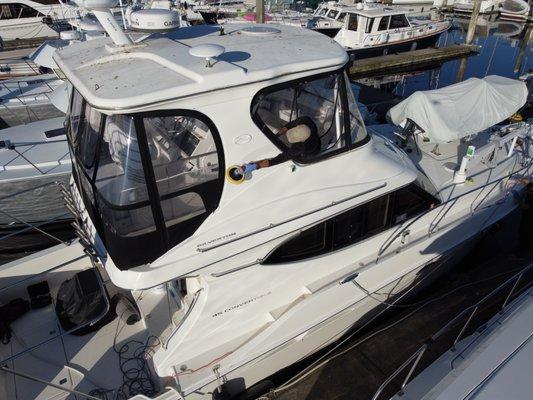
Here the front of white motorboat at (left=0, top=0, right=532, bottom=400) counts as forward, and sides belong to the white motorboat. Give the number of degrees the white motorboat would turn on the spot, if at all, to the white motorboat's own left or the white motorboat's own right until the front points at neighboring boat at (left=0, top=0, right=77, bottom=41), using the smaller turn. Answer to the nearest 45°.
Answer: approximately 90° to the white motorboat's own left

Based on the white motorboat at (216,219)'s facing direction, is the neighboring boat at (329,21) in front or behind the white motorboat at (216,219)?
in front

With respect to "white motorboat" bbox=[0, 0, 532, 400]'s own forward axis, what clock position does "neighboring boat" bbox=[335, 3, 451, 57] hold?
The neighboring boat is roughly at 11 o'clock from the white motorboat.

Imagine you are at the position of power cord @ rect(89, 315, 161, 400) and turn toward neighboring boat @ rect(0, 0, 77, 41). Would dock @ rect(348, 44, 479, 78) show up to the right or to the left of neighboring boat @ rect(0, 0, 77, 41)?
right

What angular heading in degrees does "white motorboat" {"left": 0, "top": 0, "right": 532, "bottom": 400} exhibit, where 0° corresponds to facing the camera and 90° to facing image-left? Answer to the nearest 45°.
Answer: approximately 225°

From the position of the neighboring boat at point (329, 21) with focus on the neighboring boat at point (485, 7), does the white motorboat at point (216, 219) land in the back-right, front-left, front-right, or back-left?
back-right

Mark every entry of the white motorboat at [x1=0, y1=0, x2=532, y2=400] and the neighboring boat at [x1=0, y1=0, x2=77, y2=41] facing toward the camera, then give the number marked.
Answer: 0
